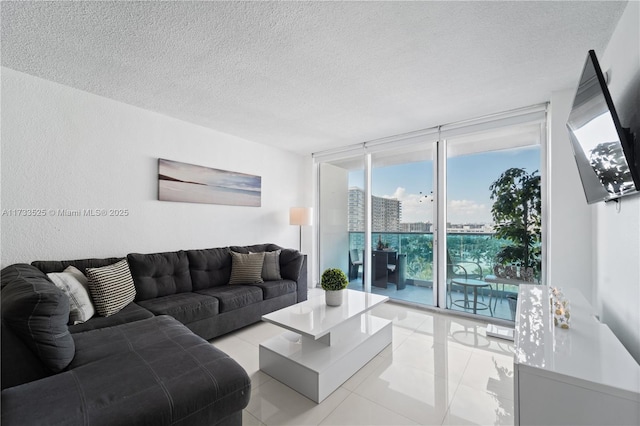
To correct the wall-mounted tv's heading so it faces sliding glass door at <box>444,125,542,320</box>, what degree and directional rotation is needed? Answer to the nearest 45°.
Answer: approximately 90° to its right

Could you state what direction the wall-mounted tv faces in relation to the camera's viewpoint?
facing the viewer and to the left of the viewer

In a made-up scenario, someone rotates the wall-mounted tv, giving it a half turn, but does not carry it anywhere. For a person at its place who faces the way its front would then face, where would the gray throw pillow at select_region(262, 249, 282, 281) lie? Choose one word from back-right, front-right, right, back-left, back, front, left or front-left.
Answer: back-left

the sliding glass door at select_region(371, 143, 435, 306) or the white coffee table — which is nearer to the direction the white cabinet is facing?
the white coffee table

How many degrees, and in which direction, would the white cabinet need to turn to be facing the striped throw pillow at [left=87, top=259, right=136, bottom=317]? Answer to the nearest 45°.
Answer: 0° — it already faces it

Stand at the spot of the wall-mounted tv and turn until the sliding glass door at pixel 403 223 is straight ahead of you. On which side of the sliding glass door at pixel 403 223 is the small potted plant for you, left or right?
left

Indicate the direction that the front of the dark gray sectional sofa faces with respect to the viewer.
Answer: facing the viewer and to the right of the viewer

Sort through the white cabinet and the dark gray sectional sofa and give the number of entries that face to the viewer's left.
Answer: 1

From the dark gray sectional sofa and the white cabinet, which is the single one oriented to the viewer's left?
the white cabinet

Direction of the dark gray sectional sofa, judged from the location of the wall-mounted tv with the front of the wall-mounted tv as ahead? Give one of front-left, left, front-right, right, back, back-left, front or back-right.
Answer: front

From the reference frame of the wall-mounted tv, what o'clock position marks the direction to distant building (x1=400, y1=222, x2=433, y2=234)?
The distant building is roughly at 3 o'clock from the wall-mounted tv.

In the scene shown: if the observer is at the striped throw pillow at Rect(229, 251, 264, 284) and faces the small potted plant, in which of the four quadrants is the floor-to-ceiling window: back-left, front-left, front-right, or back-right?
front-left

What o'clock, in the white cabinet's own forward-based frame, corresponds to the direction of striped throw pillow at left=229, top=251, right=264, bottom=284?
The striped throw pillow is roughly at 12 o'clock from the white cabinet.

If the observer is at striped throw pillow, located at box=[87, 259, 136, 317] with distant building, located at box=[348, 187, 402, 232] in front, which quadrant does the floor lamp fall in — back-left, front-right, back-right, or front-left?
front-right

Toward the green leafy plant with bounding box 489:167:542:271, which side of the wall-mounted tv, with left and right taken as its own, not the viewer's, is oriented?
right

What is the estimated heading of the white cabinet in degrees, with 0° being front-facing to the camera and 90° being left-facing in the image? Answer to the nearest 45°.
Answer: approximately 90°

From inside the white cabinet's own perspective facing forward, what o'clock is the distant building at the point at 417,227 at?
The distant building is roughly at 2 o'clock from the white cabinet.
